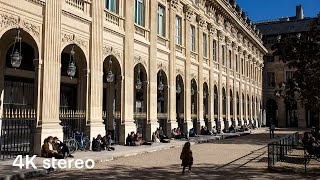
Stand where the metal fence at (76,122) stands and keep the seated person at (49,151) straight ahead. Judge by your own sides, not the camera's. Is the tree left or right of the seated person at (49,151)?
left

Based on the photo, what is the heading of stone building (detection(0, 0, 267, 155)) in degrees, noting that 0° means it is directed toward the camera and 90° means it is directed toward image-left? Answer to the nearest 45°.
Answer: approximately 315°

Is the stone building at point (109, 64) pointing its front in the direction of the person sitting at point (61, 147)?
no

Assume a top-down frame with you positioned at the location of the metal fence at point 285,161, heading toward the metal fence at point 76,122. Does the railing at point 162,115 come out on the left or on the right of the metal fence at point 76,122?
right

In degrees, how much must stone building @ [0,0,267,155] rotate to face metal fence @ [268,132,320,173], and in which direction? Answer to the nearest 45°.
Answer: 0° — it already faces it

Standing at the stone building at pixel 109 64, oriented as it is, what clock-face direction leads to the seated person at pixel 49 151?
The seated person is roughly at 2 o'clock from the stone building.

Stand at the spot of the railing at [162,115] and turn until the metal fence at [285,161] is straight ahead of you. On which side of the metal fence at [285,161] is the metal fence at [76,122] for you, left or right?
right

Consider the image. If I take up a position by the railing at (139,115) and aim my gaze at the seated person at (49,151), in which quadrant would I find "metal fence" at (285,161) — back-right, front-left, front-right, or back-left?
front-left

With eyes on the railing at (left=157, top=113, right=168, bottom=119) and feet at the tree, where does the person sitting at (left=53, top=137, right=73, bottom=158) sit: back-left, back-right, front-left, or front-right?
front-left

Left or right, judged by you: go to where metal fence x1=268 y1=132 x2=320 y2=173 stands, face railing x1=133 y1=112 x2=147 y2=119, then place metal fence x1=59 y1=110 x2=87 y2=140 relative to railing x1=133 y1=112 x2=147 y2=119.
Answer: left

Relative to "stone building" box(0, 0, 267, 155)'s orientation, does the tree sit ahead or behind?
ahead
